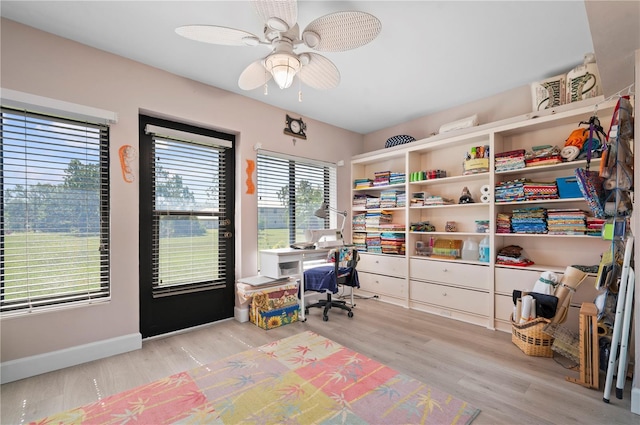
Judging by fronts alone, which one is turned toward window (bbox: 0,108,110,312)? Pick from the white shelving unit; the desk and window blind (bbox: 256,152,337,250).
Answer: the white shelving unit

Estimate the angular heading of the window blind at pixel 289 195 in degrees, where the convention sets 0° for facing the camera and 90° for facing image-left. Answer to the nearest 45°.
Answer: approximately 315°

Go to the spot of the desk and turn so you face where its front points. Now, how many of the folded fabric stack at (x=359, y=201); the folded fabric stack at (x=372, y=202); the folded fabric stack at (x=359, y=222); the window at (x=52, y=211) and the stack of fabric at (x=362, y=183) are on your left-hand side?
4

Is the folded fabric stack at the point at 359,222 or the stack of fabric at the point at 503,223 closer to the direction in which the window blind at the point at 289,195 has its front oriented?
the stack of fabric

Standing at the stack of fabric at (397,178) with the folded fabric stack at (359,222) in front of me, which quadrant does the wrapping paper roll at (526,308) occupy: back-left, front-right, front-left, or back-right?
back-left

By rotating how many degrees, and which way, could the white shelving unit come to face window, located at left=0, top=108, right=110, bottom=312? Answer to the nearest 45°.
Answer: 0° — it already faces it

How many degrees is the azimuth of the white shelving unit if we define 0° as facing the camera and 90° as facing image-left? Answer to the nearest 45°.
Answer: approximately 45°

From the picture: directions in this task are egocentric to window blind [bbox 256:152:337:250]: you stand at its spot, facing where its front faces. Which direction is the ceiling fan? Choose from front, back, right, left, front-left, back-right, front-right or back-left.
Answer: front-right

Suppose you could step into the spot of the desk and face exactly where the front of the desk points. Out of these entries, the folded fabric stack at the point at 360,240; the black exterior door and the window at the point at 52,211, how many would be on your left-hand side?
1

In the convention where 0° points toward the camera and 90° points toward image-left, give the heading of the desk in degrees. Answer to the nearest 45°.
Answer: approximately 315°

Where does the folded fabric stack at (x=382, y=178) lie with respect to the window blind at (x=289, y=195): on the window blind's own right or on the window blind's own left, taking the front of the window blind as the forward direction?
on the window blind's own left
